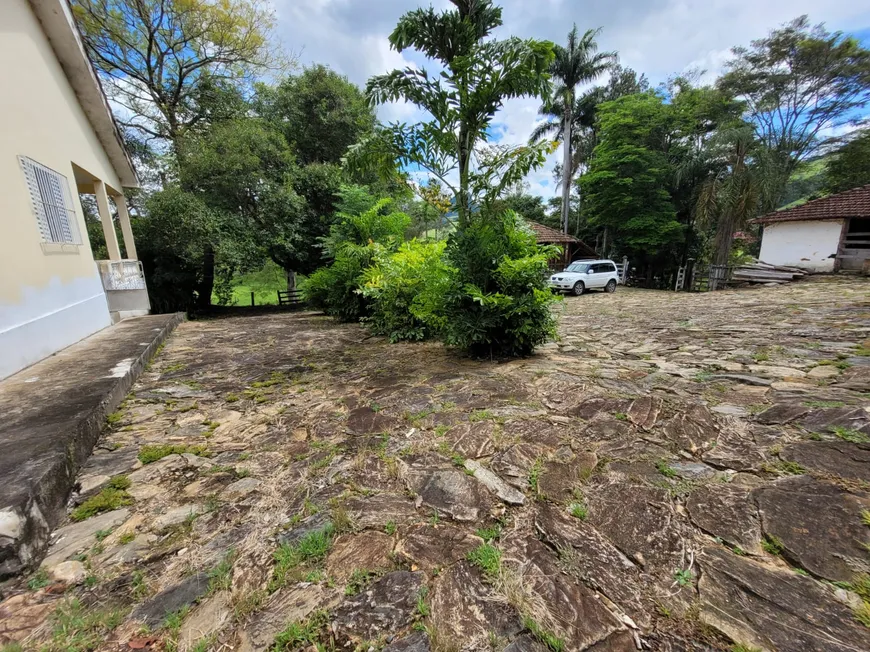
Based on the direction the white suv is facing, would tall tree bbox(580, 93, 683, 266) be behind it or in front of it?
behind

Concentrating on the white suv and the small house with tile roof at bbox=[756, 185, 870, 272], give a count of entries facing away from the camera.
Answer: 0

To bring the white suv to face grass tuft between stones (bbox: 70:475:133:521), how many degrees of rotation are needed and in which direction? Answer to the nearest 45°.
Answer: approximately 45° to its left

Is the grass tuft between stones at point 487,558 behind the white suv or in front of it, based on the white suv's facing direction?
in front

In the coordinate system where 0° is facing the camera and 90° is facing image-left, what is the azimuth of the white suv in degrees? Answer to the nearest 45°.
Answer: approximately 45°

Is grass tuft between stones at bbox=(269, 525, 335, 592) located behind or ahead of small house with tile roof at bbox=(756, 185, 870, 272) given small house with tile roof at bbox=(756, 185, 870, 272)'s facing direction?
ahead

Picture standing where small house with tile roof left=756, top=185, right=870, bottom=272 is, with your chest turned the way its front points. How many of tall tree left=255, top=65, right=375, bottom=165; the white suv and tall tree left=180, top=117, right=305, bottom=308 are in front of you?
3

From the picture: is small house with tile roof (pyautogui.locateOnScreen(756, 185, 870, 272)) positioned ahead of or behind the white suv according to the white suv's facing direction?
behind

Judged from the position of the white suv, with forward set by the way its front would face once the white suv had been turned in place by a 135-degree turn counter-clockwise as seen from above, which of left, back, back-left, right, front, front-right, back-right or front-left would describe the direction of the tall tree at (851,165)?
front-left
